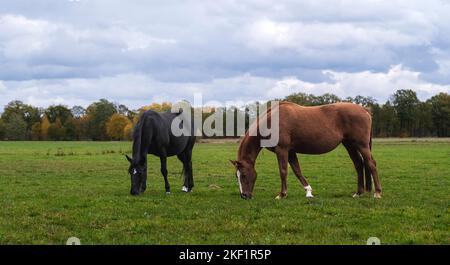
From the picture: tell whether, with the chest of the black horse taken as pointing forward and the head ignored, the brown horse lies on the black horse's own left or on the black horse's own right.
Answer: on the black horse's own left

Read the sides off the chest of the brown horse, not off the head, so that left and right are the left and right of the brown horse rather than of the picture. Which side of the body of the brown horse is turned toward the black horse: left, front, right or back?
front

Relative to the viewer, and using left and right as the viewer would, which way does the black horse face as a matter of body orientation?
facing the viewer and to the left of the viewer

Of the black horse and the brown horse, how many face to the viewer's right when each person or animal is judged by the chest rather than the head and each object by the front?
0

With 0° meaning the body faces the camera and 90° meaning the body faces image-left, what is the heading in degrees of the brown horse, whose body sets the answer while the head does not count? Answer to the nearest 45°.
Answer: approximately 90°
